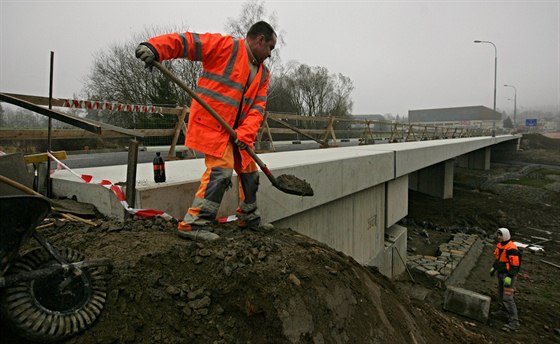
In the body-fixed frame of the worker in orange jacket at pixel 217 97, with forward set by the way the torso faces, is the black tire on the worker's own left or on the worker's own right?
on the worker's own right

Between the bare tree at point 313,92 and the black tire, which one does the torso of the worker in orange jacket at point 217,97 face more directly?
the black tire

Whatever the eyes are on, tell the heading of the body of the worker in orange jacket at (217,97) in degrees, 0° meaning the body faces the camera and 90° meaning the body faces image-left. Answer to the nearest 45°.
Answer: approximately 315°

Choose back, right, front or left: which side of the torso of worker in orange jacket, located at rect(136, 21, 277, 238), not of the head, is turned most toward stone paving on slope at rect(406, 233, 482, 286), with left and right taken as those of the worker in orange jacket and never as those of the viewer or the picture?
left

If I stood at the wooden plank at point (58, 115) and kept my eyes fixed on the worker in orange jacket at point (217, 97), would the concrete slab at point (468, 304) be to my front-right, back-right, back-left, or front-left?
front-left

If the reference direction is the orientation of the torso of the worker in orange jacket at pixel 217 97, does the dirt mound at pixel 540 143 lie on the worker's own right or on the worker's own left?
on the worker's own left

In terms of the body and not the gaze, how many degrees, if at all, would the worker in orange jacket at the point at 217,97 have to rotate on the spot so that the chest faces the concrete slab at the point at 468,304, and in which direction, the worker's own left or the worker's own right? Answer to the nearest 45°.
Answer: approximately 90° to the worker's own left

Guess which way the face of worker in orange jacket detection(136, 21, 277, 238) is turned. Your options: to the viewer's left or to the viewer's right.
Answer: to the viewer's right

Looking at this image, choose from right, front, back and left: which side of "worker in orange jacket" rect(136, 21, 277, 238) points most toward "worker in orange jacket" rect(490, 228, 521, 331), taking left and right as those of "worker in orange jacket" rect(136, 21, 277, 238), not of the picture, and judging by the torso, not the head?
left
